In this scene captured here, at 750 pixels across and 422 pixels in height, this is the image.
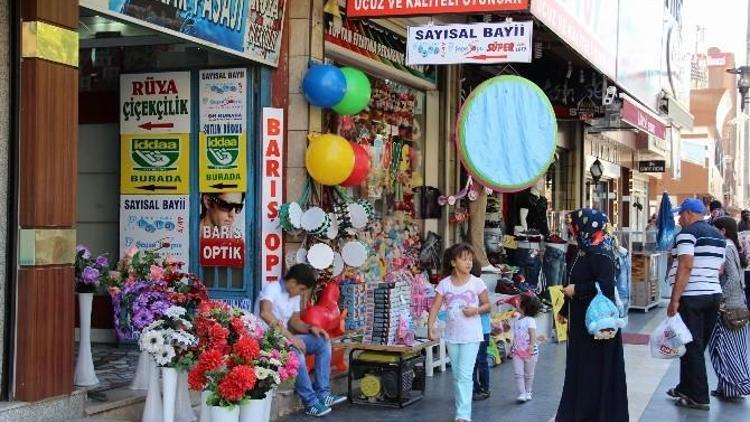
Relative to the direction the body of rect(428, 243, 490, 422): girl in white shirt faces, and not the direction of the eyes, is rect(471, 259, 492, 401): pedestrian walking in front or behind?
behind

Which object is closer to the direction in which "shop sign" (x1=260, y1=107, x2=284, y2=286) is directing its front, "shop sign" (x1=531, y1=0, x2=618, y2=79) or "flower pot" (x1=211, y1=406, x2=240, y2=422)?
the flower pot

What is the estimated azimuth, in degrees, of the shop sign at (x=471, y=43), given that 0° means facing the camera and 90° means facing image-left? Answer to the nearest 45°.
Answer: approximately 0°

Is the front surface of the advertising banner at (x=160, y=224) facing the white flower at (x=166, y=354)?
yes

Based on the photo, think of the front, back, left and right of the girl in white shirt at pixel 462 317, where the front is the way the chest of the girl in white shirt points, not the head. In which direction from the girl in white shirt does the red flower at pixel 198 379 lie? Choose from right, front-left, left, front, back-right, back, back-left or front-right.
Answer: front-right

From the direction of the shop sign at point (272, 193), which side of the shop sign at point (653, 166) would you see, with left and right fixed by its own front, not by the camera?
front

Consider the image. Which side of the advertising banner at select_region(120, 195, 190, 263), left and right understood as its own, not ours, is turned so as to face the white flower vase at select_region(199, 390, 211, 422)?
front

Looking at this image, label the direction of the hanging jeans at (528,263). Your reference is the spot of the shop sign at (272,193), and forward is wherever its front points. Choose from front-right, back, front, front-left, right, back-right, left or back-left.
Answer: back-left

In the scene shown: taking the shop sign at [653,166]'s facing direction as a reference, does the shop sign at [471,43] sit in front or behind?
in front

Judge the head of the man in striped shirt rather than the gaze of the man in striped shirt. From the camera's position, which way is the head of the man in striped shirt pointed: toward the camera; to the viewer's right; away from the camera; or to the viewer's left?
to the viewer's left
